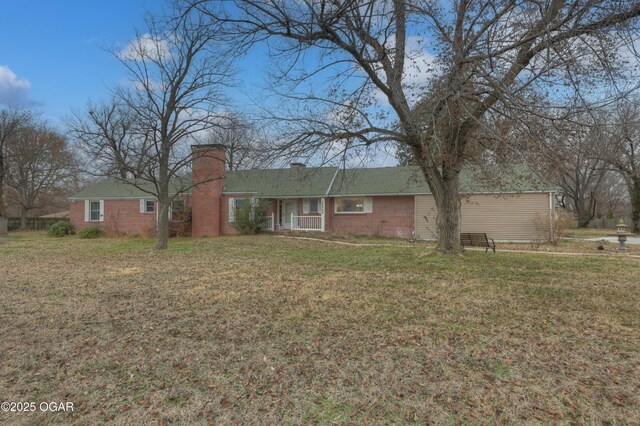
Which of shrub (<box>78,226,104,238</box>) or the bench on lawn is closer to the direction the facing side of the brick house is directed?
the bench on lawn

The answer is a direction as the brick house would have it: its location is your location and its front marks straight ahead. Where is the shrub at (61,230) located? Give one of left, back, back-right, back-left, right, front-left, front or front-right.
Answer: right

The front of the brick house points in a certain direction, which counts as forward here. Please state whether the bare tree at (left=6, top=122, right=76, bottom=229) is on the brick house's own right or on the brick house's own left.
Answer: on the brick house's own right

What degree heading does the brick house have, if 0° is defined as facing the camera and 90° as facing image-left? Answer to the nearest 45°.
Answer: approximately 0°

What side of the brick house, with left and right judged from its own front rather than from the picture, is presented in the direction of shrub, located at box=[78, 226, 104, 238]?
right

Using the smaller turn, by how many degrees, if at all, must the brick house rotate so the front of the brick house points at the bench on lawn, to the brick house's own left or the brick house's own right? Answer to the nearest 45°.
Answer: approximately 45° to the brick house's own left

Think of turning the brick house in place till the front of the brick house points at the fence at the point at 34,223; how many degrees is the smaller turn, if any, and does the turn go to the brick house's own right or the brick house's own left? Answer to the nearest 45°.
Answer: approximately 135° to the brick house's own right

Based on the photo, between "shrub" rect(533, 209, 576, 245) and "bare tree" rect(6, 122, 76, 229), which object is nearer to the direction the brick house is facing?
the shrub

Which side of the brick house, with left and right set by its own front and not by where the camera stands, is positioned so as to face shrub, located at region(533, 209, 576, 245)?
left

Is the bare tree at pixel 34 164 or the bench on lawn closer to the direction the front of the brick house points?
the bench on lawn
